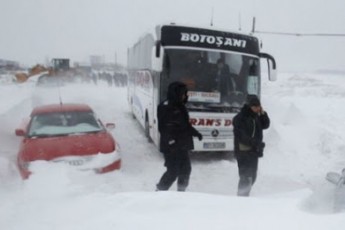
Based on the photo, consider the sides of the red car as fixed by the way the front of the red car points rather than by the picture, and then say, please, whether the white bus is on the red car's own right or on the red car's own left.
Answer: on the red car's own left

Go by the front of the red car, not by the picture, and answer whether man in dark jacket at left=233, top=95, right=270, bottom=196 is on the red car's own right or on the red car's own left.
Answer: on the red car's own left

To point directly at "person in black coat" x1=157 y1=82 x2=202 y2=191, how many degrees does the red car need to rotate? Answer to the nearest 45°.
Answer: approximately 45° to its left

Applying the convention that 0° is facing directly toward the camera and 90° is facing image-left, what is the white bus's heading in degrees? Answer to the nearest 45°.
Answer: approximately 315°
